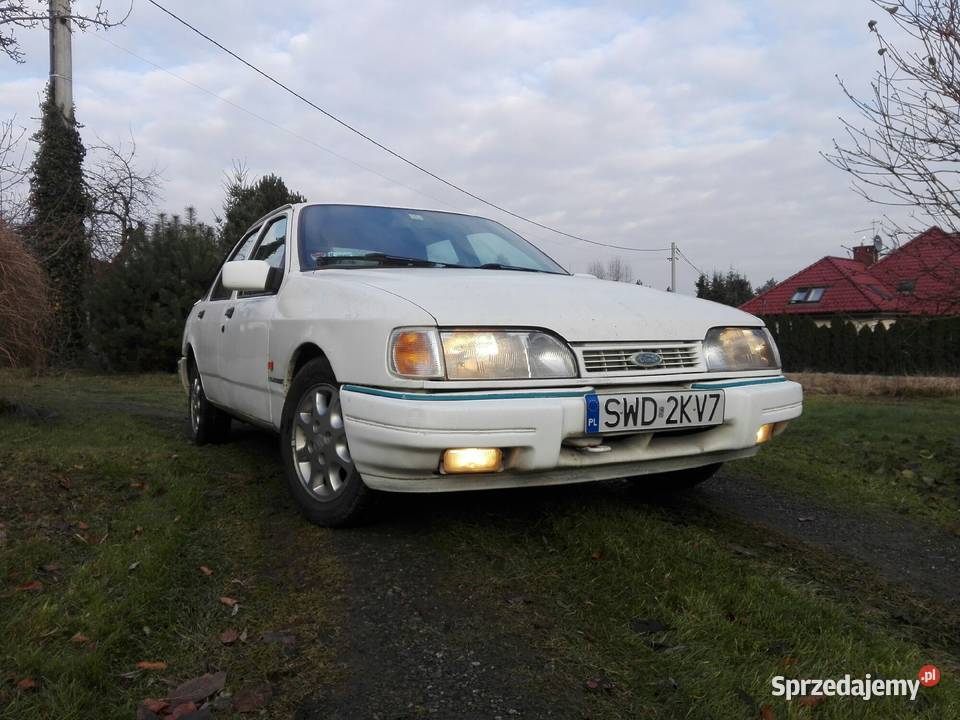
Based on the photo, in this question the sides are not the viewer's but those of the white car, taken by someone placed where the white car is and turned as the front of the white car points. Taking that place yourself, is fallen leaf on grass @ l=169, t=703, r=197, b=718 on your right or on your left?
on your right

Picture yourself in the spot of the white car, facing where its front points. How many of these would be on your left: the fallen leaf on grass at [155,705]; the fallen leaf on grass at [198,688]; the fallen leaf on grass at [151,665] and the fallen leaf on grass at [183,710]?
0

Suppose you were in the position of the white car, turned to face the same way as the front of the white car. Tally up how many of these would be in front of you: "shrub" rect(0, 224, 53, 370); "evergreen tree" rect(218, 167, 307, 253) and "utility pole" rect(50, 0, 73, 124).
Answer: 0

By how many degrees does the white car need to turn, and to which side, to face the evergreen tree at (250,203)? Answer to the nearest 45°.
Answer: approximately 135° to its left

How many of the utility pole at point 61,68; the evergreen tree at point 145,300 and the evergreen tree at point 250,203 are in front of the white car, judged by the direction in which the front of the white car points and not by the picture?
0

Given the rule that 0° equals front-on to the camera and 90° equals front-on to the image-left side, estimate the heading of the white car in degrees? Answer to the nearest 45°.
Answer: approximately 315°

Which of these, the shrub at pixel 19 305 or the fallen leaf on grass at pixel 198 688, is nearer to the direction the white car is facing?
the fallen leaf on grass

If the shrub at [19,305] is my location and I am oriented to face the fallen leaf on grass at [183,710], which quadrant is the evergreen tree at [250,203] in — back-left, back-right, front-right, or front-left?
back-left

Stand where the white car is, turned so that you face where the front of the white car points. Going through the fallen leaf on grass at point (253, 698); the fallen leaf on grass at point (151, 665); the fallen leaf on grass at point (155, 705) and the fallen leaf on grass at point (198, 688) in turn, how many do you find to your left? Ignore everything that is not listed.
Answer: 0

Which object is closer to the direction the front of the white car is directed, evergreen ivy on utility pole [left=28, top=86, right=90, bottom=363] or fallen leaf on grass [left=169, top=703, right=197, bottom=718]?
the fallen leaf on grass

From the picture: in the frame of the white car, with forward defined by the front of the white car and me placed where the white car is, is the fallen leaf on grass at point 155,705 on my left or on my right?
on my right

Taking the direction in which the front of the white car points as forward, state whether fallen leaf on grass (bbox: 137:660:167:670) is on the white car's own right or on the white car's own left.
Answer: on the white car's own right

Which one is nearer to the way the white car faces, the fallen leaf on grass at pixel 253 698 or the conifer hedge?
the fallen leaf on grass

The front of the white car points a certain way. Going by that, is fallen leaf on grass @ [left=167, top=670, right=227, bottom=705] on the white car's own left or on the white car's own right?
on the white car's own right

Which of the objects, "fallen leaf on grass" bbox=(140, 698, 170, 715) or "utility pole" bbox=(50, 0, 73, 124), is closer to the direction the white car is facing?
the fallen leaf on grass

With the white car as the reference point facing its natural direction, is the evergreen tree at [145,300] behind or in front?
behind

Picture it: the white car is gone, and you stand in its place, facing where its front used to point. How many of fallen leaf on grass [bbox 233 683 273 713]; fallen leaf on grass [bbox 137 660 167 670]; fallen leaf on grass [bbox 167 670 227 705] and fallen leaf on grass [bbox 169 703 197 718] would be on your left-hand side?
0

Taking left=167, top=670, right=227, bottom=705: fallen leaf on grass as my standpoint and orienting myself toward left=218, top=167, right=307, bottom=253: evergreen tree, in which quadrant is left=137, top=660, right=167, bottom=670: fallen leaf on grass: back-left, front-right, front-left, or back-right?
front-left

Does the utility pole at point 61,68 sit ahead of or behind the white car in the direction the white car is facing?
behind

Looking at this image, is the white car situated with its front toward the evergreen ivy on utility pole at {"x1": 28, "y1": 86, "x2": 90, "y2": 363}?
no

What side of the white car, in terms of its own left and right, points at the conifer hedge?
left

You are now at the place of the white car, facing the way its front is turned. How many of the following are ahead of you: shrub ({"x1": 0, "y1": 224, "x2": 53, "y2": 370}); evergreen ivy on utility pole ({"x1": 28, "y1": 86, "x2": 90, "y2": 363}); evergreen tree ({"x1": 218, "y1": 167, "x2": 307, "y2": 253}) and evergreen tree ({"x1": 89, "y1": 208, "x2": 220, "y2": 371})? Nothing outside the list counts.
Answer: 0
